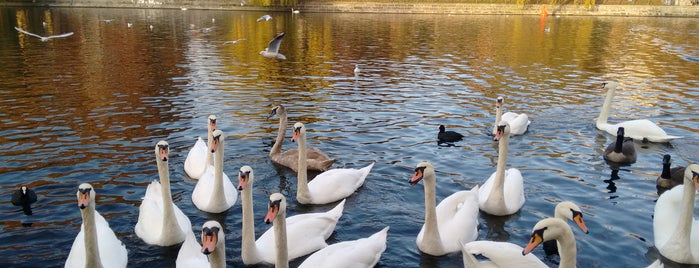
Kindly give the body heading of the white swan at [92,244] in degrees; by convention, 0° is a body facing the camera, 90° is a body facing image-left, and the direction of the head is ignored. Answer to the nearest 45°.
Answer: approximately 0°

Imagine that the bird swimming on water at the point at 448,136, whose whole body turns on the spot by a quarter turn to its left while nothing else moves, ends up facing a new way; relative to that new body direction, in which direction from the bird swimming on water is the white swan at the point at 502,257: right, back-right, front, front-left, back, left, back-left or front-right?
front

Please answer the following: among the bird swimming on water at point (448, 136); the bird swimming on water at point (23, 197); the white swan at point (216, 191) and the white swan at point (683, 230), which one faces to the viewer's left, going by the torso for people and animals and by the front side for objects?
the bird swimming on water at point (448, 136)

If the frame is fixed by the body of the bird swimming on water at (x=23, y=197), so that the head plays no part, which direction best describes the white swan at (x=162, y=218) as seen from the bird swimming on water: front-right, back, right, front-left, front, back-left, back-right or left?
front-left

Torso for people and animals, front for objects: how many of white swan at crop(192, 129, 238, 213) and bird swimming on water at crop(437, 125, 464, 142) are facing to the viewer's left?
1

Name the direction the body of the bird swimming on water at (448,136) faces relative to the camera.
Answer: to the viewer's left

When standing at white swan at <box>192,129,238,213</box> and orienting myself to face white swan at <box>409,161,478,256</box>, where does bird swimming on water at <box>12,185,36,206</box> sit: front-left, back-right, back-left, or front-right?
back-right

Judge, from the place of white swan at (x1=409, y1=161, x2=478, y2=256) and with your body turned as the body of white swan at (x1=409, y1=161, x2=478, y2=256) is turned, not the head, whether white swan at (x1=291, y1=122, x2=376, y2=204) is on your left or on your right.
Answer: on your right

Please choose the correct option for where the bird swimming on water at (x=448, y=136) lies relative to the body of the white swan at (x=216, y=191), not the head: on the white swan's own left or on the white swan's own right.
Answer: on the white swan's own left

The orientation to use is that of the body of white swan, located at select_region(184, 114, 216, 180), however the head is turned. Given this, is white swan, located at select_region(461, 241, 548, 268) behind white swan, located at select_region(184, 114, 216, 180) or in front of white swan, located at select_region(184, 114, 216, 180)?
in front
